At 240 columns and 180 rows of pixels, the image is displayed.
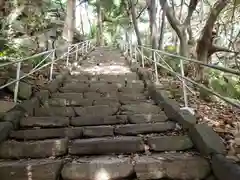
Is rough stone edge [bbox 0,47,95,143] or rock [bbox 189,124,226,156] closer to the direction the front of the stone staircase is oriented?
the rock

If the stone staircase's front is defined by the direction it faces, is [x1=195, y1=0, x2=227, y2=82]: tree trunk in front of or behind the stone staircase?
behind

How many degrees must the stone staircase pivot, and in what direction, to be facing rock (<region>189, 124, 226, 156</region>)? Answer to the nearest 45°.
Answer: approximately 90° to its left

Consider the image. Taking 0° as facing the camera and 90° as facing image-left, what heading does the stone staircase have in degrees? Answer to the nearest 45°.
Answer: approximately 0°

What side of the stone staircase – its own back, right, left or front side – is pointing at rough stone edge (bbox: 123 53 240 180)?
left

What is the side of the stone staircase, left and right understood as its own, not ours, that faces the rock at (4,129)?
right

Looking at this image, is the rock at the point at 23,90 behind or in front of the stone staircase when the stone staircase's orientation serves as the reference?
behind
